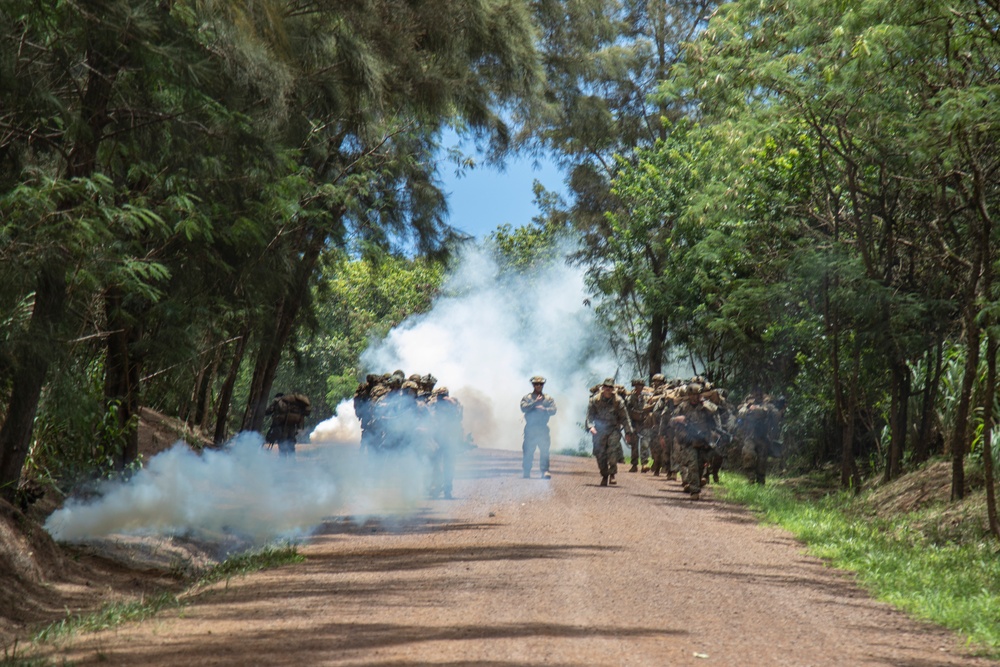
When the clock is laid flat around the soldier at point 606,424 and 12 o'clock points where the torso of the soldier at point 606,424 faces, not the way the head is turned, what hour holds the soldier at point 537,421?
the soldier at point 537,421 is roughly at 4 o'clock from the soldier at point 606,424.

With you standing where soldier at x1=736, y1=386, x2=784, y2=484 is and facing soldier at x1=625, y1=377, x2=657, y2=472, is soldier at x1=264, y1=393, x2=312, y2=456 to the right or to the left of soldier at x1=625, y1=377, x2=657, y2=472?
left

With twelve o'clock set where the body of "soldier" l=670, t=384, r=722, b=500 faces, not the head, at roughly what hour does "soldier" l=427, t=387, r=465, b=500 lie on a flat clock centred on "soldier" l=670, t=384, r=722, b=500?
"soldier" l=427, t=387, r=465, b=500 is roughly at 2 o'clock from "soldier" l=670, t=384, r=722, b=500.

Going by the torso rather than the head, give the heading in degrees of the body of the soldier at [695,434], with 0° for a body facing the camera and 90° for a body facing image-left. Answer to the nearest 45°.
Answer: approximately 0°

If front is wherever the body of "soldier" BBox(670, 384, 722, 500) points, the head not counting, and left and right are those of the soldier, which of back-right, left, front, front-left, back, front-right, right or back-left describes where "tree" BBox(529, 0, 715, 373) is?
back
